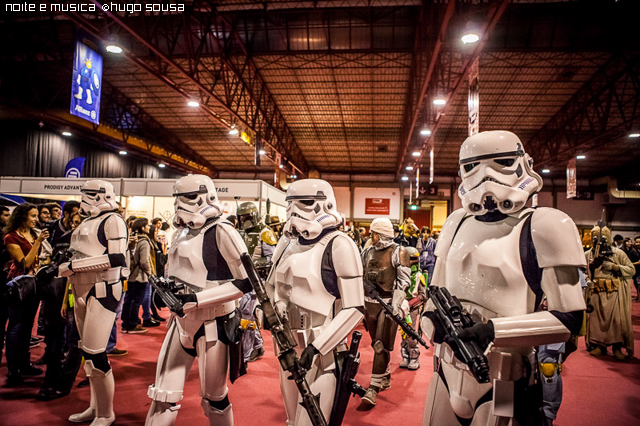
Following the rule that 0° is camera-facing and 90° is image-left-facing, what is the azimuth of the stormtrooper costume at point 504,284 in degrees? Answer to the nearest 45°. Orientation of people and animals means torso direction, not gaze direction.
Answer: approximately 45°

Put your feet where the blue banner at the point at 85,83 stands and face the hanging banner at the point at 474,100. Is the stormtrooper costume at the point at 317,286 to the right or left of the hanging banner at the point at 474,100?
right

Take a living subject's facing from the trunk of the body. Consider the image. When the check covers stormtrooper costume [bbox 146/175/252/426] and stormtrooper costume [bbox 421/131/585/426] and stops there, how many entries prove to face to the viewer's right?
0

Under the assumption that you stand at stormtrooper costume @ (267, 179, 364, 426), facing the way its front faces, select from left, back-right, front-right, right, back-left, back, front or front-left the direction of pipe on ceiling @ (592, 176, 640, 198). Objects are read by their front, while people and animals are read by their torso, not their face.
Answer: back

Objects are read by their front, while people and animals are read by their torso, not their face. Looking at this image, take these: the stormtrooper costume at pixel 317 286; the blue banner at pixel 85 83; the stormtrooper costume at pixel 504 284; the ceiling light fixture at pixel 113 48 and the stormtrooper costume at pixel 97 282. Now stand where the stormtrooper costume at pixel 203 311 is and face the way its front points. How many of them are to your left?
2

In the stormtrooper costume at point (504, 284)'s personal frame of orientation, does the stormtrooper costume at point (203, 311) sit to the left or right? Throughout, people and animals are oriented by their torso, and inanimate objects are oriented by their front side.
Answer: on its right

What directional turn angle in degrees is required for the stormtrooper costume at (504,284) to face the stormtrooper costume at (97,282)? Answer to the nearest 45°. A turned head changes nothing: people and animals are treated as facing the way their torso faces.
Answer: approximately 45° to its right

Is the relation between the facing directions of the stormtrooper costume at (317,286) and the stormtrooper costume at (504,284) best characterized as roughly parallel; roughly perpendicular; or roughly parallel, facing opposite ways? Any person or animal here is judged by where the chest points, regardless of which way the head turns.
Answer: roughly parallel

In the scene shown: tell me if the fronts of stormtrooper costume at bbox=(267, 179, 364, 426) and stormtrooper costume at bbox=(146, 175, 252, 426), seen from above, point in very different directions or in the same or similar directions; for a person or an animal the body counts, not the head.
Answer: same or similar directions

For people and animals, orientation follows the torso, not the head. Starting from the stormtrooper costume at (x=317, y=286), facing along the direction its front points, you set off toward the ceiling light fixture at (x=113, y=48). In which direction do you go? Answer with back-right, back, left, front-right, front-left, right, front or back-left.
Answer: right

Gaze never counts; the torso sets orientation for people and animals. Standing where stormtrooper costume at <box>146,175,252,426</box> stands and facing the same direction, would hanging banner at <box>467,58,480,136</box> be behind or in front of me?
behind

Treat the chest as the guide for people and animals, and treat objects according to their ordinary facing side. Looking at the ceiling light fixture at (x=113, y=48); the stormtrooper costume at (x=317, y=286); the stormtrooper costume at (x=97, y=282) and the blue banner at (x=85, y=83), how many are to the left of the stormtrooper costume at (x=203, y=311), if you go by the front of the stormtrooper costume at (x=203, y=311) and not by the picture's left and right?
1

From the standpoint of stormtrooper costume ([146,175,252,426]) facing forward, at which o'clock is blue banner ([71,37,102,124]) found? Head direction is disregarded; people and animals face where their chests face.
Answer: The blue banner is roughly at 4 o'clock from the stormtrooper costume.

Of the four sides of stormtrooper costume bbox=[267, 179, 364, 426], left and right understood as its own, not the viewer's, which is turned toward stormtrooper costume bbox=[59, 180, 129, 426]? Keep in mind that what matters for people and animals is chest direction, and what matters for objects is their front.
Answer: right

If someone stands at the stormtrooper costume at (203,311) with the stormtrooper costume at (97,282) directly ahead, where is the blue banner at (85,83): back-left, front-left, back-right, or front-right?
front-right

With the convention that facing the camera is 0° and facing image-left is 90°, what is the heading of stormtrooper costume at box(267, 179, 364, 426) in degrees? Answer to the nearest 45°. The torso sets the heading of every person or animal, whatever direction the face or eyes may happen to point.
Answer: approximately 45°

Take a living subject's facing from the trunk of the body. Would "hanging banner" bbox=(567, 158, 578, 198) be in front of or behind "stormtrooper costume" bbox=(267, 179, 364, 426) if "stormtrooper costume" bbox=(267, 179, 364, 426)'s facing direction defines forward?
behind

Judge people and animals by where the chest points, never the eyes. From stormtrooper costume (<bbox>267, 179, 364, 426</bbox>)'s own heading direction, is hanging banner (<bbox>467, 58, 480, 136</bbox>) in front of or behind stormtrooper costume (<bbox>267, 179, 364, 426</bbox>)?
behind
